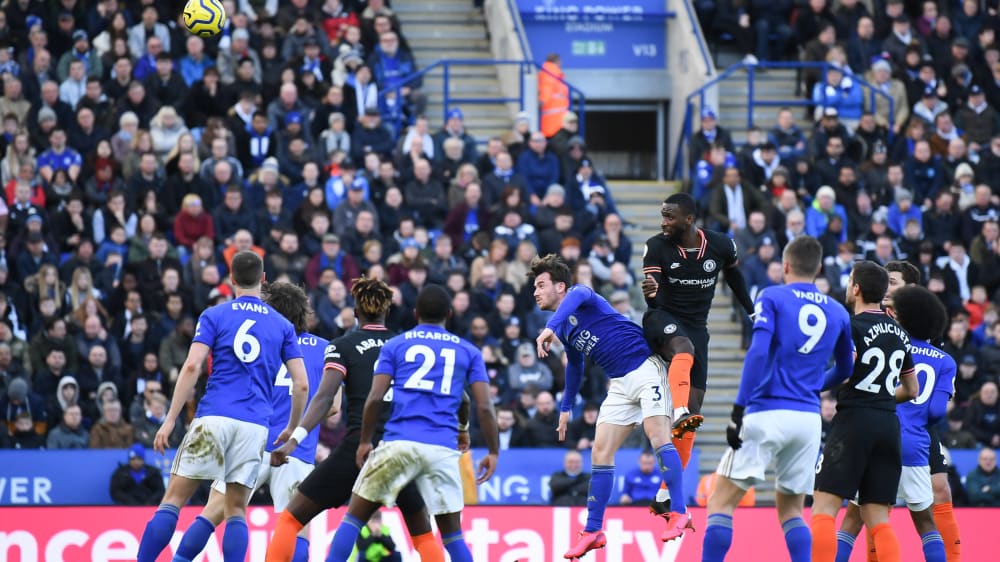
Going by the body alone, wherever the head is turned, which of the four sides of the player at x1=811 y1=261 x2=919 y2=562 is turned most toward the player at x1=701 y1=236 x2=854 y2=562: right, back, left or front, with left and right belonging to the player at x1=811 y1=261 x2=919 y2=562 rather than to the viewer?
left

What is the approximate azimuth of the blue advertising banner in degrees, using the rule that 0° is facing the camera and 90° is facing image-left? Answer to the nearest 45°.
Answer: approximately 0°

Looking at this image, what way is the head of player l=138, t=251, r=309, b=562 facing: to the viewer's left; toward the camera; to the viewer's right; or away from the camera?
away from the camera

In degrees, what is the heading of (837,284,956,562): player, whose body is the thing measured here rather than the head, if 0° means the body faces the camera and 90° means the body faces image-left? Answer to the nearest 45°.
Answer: approximately 135°

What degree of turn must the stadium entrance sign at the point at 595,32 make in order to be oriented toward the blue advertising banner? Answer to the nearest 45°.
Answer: approximately 45° to its right

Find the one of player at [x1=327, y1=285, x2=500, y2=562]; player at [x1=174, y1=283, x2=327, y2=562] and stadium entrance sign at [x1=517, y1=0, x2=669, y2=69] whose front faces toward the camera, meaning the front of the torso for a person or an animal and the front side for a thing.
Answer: the stadium entrance sign

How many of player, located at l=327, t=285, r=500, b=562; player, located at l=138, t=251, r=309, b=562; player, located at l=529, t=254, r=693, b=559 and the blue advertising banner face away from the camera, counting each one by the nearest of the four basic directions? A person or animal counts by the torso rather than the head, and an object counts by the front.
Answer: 2

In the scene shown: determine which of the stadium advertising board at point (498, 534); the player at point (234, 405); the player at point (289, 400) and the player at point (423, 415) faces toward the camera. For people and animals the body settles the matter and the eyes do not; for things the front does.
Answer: the stadium advertising board

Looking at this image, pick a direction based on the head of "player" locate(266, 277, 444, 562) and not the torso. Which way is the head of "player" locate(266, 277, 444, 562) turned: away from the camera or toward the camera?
away from the camera

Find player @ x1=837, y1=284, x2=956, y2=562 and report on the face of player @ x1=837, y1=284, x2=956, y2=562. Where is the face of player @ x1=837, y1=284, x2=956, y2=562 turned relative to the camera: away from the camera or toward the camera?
away from the camera

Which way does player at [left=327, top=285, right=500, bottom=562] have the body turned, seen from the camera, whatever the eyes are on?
away from the camera

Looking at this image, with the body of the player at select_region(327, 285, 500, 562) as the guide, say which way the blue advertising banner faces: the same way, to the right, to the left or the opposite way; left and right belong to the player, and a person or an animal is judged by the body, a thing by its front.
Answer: the opposite way

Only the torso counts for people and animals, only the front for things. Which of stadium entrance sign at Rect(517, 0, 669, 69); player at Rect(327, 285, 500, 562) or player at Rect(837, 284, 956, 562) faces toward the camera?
the stadium entrance sign

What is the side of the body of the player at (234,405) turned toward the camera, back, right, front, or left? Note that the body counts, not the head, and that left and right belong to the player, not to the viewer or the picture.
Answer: back

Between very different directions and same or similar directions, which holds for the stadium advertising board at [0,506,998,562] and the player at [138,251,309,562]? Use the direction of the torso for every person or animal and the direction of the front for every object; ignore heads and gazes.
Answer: very different directions
